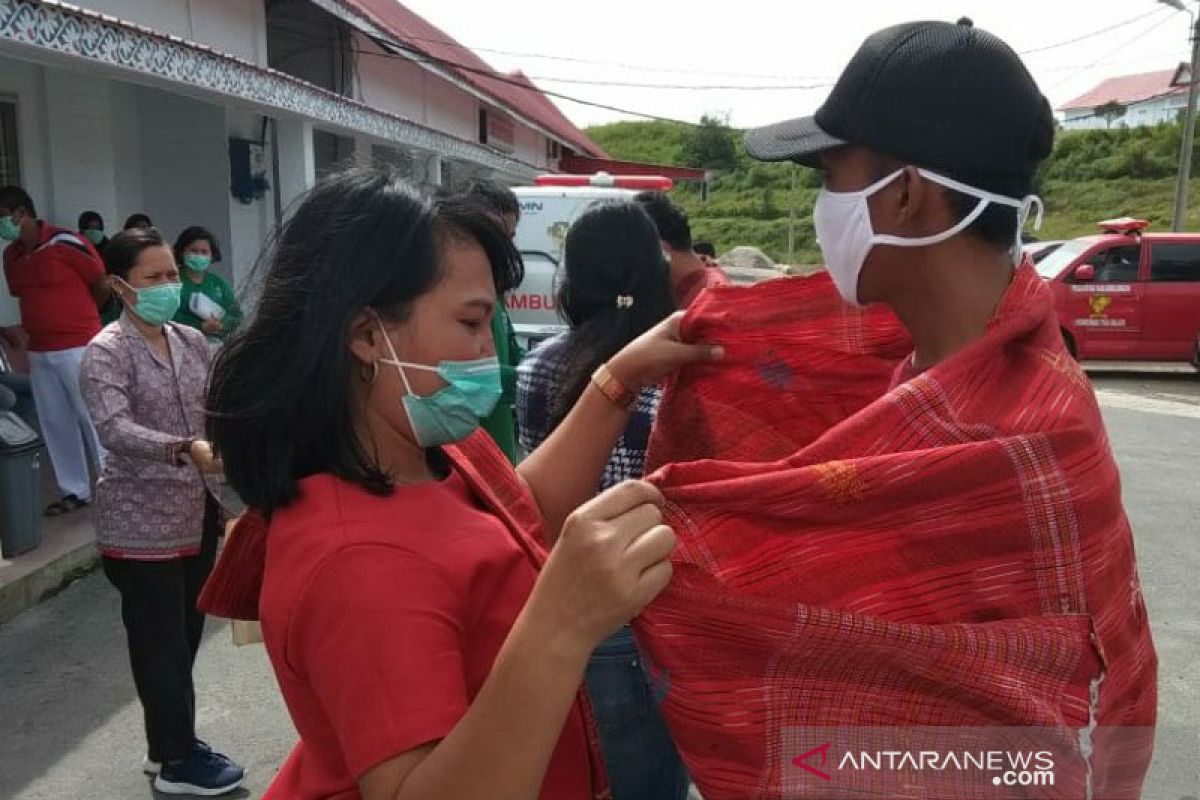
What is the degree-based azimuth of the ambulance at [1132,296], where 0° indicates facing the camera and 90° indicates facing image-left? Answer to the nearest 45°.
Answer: approximately 90°

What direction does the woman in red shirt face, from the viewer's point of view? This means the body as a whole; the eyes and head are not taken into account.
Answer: to the viewer's right

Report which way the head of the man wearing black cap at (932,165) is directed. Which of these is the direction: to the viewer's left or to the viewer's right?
to the viewer's left

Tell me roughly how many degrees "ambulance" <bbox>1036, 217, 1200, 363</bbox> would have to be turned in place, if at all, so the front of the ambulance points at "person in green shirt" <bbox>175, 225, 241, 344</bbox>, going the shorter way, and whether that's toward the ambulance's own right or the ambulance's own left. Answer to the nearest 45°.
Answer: approximately 45° to the ambulance's own left

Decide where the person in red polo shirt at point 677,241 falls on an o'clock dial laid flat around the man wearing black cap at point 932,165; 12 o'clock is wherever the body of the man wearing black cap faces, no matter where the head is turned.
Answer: The person in red polo shirt is roughly at 3 o'clock from the man wearing black cap.

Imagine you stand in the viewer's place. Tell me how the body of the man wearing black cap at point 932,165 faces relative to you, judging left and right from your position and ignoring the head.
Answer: facing away from the viewer and to the left of the viewer

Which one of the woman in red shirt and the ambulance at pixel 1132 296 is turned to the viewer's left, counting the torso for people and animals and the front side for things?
the ambulance

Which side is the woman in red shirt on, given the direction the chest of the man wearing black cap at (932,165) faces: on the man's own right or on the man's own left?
on the man's own left

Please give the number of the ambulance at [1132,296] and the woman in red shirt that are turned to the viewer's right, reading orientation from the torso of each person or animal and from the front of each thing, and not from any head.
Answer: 1

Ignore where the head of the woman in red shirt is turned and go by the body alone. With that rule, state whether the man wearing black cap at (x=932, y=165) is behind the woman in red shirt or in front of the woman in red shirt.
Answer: in front

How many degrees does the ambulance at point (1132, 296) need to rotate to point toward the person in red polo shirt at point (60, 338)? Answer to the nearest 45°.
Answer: approximately 45° to its left

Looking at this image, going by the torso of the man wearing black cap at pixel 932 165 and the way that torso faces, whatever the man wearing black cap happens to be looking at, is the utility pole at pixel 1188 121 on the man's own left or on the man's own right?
on the man's own right

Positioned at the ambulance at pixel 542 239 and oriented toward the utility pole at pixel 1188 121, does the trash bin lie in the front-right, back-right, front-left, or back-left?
back-right

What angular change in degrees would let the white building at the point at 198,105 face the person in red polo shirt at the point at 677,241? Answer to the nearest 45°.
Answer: approximately 45° to its right

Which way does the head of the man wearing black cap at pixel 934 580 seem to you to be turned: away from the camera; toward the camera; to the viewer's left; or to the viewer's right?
to the viewer's left

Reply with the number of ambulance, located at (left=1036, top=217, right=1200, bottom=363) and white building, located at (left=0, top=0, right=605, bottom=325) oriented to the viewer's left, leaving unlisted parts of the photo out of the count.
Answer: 1

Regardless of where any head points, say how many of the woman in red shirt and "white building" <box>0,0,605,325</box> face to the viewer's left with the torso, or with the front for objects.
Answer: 0

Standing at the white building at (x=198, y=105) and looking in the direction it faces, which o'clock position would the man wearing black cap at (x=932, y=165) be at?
The man wearing black cap is roughly at 1 o'clock from the white building.

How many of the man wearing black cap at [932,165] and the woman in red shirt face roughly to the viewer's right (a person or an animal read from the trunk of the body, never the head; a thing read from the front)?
1

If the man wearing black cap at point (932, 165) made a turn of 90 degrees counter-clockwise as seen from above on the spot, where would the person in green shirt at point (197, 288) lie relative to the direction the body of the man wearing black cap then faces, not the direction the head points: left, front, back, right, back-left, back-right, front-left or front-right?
right
